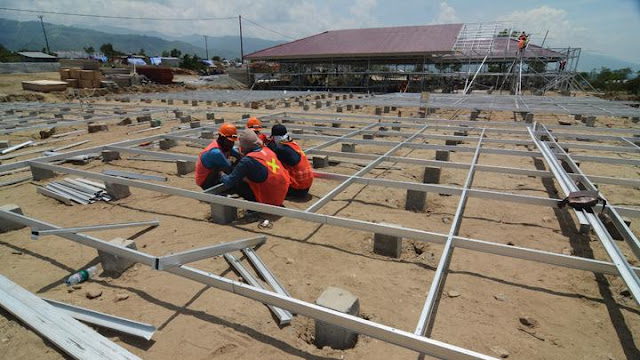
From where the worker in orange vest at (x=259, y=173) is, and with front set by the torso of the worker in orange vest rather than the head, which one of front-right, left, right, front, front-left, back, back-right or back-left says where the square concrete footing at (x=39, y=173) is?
front

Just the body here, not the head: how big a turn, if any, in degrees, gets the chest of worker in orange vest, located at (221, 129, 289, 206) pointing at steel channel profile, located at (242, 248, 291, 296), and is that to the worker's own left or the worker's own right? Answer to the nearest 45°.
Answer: approximately 135° to the worker's own left

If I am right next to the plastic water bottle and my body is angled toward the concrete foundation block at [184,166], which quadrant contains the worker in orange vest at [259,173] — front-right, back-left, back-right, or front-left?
front-right

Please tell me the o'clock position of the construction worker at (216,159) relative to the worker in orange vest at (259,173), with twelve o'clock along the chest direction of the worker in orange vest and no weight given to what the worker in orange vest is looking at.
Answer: The construction worker is roughly at 12 o'clock from the worker in orange vest.

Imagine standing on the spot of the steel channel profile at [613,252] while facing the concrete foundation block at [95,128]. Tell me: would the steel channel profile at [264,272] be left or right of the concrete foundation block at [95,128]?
left

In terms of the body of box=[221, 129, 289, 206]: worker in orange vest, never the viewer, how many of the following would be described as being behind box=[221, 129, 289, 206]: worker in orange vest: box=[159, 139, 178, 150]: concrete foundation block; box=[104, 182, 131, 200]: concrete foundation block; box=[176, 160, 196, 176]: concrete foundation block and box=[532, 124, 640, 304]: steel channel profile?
1

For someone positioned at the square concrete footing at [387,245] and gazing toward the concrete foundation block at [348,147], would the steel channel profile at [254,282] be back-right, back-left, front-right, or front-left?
back-left

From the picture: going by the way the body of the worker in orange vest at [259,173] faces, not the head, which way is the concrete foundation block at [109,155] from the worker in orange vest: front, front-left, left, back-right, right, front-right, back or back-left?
front

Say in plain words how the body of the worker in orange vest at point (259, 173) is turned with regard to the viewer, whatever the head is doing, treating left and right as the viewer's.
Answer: facing away from the viewer and to the left of the viewer

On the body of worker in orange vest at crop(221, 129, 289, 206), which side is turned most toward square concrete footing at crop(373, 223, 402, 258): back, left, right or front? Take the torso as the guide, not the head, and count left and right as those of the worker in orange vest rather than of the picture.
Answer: back

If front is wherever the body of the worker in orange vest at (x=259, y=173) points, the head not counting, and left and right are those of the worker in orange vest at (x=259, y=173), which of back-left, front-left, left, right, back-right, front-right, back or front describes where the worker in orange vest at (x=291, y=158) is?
right

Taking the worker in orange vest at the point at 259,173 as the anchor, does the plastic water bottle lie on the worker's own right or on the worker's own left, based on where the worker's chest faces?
on the worker's own left

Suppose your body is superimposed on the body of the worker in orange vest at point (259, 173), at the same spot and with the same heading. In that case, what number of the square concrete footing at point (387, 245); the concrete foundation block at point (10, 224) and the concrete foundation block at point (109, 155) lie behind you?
1

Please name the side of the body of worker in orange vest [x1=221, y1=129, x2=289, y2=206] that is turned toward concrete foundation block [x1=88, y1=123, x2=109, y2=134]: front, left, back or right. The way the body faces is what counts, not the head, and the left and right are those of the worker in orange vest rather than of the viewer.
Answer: front

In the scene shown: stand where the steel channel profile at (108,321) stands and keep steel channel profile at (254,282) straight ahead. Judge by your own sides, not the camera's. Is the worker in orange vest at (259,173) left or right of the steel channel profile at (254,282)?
left
